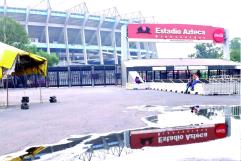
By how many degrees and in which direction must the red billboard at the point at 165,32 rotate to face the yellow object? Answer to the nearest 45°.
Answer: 0° — it already faces it

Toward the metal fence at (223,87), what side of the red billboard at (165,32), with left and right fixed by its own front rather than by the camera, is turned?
front

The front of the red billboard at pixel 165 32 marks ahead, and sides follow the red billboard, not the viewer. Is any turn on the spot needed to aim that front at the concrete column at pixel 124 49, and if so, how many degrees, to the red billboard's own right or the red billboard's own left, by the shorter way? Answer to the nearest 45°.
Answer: approximately 90° to the red billboard's own right

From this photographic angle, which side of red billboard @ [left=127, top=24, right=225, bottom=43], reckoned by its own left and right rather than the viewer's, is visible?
front

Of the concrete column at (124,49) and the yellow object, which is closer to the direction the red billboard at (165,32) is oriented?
the yellow object

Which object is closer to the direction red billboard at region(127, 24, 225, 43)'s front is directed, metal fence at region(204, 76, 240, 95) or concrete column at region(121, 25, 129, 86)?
the metal fence
